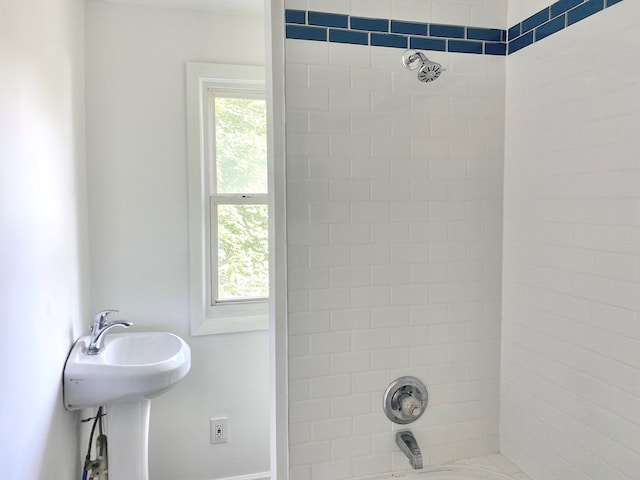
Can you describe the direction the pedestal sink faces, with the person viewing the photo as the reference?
facing to the right of the viewer

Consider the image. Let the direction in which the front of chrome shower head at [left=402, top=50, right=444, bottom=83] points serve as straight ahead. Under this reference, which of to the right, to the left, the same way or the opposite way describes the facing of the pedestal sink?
to the left

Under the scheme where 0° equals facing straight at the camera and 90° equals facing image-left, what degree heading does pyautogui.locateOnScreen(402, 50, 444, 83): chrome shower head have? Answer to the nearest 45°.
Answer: approximately 315°
